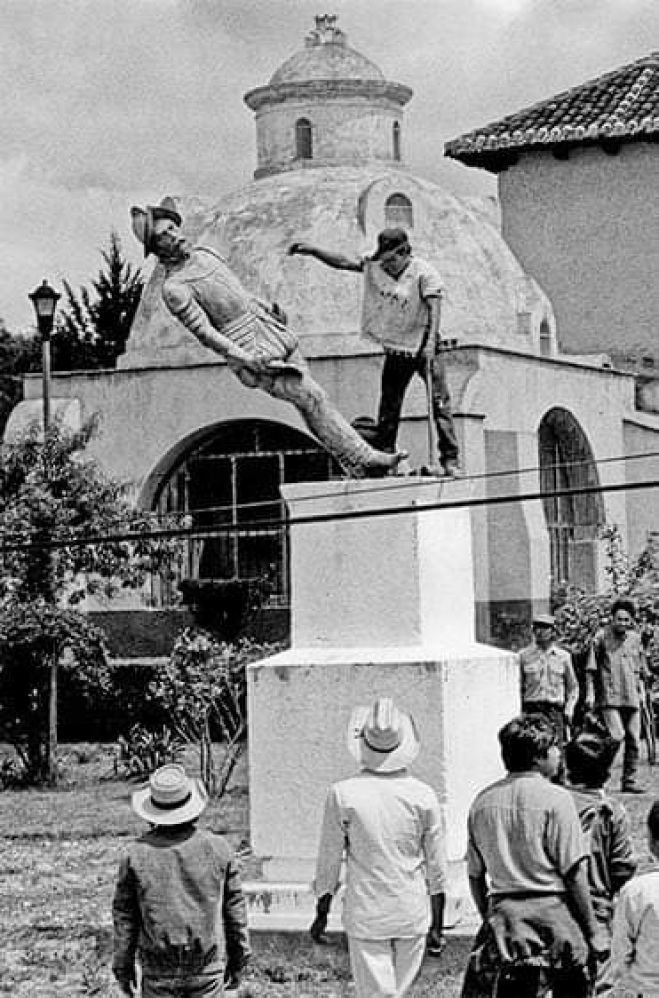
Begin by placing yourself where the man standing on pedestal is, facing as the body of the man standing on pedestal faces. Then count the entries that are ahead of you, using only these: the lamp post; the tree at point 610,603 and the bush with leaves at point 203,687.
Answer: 0

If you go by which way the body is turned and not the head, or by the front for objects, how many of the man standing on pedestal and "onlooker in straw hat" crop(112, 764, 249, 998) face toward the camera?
1

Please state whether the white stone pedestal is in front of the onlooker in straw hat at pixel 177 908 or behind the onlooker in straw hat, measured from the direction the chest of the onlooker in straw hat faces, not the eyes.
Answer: in front

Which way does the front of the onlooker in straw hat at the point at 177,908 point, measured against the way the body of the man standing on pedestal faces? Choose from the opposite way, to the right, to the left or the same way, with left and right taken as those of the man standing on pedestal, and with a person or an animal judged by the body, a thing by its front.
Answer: the opposite way

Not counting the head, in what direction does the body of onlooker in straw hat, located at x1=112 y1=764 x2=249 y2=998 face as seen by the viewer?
away from the camera

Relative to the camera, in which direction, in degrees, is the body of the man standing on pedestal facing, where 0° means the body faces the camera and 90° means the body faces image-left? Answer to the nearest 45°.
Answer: approximately 0°

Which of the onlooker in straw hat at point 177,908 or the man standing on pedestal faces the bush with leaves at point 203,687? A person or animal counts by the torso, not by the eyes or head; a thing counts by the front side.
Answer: the onlooker in straw hat

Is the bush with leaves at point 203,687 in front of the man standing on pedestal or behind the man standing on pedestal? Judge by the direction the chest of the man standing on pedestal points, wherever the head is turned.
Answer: behind

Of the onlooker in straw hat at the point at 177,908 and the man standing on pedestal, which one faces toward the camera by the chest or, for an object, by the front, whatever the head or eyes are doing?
the man standing on pedestal

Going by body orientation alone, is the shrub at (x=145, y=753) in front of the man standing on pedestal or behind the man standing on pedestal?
behind

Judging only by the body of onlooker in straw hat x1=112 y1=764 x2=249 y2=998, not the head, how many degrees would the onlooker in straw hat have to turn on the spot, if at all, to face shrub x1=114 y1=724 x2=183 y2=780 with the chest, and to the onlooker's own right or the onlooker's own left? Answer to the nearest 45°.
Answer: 0° — they already face it
